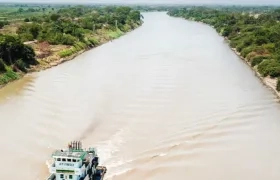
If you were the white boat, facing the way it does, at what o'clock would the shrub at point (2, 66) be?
The shrub is roughly at 4 o'clock from the white boat.

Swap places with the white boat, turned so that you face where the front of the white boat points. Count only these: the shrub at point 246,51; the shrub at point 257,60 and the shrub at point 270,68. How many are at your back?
3

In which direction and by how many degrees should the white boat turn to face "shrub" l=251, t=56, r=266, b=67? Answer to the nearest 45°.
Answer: approximately 180°

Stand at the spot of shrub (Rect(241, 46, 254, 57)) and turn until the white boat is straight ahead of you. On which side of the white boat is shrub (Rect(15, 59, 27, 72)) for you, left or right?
right

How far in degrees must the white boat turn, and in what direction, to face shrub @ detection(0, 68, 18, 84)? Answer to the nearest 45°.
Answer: approximately 135° to its right

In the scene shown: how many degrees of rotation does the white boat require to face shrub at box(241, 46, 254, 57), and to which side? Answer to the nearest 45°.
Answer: approximately 180°

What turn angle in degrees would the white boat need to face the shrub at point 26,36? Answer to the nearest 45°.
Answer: approximately 135° to its right
